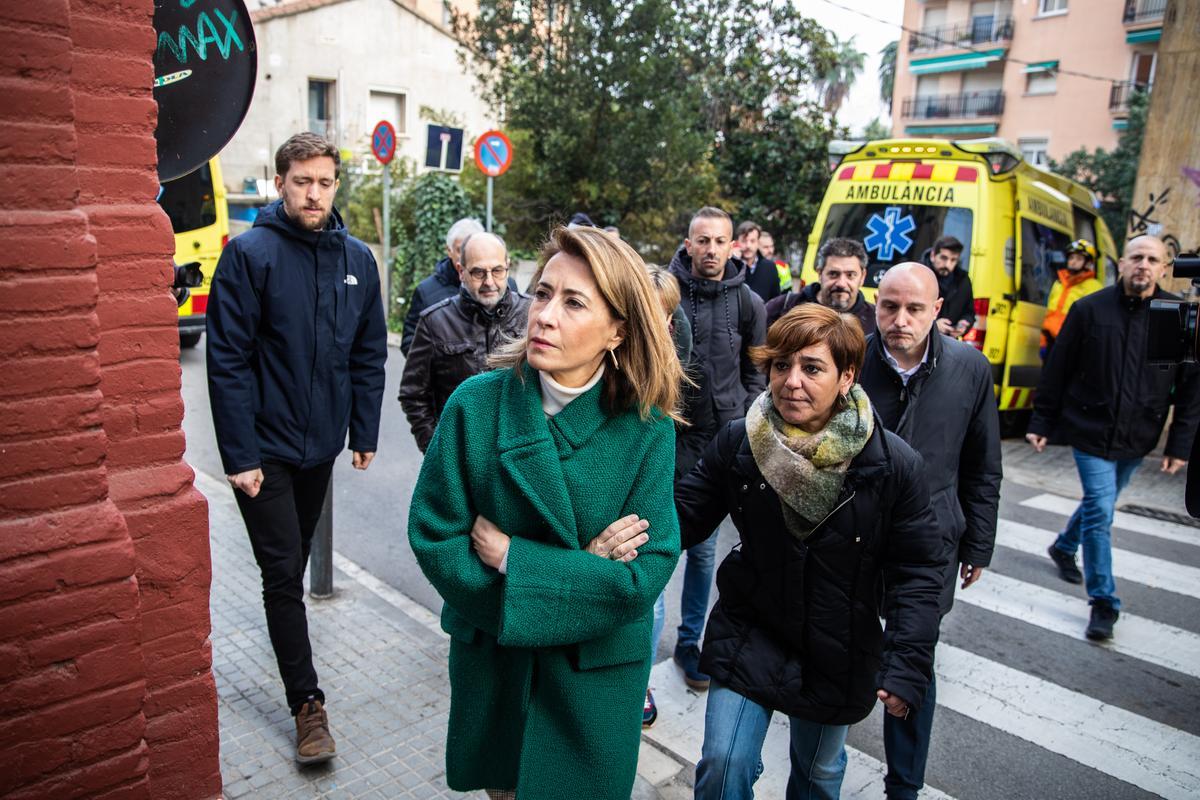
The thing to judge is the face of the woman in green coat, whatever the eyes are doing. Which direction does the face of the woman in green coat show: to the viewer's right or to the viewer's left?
to the viewer's left

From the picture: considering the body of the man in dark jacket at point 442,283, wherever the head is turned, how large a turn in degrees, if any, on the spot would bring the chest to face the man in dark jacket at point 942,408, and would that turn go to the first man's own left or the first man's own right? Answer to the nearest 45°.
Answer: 0° — they already face them

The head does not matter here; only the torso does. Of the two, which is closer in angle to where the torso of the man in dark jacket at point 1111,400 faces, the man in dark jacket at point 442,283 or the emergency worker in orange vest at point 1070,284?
the man in dark jacket

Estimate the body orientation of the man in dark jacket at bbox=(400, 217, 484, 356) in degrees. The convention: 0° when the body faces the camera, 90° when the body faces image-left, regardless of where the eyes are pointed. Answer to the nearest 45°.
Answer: approximately 315°

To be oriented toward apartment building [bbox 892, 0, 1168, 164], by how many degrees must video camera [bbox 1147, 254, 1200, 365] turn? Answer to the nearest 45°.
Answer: approximately 90° to its right

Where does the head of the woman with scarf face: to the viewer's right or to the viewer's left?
to the viewer's left

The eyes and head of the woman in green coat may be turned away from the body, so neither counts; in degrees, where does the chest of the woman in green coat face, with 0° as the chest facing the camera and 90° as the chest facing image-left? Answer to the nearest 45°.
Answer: approximately 45°

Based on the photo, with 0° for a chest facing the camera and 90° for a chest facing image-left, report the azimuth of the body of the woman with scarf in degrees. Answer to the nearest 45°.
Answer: approximately 0°

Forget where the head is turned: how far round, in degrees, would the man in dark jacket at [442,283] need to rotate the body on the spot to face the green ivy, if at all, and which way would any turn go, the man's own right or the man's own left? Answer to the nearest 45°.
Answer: approximately 135° to the man's own left

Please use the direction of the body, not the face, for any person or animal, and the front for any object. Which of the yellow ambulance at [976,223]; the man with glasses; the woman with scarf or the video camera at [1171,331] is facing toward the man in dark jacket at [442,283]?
the video camera

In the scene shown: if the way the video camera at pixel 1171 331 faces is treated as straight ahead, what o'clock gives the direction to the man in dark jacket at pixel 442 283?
The man in dark jacket is roughly at 12 o'clock from the video camera.
